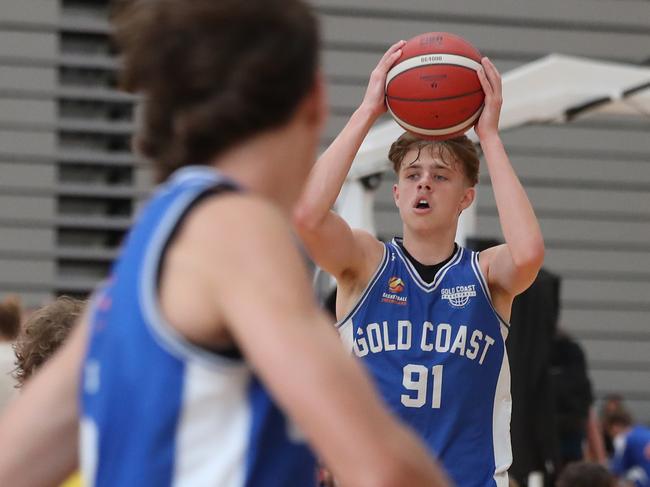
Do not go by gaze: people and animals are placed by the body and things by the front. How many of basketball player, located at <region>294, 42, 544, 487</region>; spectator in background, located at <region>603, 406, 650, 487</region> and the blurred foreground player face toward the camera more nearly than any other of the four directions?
1

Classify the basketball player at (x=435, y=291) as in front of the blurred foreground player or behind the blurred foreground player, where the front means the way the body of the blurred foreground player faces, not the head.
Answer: in front

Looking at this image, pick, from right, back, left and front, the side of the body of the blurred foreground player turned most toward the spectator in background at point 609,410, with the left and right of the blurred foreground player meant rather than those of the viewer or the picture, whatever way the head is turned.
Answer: front

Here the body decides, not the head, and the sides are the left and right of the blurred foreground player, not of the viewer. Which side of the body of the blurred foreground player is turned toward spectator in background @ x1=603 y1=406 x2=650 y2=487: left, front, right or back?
front

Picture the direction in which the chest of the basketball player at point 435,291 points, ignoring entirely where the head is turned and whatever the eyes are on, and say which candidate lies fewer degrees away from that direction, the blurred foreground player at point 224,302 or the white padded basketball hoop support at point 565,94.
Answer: the blurred foreground player

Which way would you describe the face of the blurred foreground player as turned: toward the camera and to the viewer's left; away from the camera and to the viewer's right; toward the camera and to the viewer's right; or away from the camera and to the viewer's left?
away from the camera and to the viewer's right

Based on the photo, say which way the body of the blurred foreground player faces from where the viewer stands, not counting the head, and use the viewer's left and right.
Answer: facing away from the viewer and to the right of the viewer

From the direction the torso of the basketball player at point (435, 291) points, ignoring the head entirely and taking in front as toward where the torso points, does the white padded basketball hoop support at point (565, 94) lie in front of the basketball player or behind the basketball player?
behind
